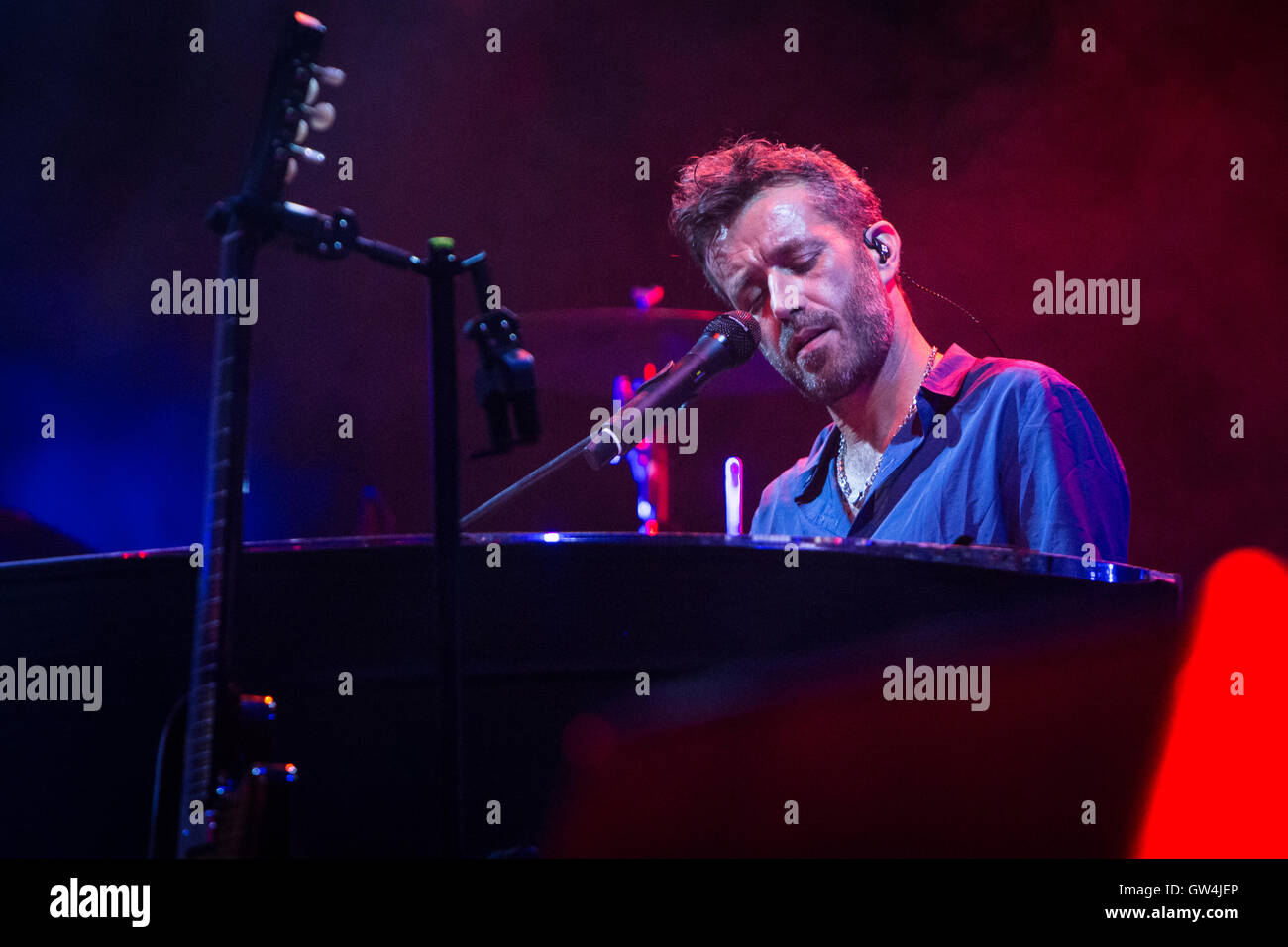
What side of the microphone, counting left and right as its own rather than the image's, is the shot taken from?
right

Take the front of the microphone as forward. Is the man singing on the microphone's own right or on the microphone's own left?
on the microphone's own left

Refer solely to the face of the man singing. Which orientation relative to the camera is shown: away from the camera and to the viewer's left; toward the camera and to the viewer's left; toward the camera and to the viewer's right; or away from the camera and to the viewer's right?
toward the camera and to the viewer's left

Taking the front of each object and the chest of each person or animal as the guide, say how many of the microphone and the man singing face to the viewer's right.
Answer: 1
